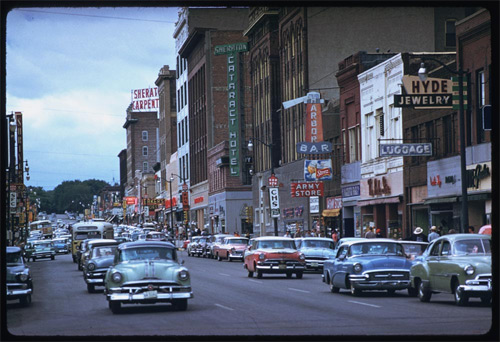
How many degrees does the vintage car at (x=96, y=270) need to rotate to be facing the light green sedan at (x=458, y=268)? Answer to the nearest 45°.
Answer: approximately 45° to its left

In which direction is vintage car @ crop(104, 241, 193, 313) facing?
toward the camera

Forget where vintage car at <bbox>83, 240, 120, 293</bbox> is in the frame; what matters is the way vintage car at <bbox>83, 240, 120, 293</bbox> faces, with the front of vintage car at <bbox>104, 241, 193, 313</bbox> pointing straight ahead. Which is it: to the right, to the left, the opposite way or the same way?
the same way

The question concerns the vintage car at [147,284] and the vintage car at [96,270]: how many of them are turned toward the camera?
2

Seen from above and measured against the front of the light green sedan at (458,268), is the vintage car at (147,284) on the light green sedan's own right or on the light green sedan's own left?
on the light green sedan's own right

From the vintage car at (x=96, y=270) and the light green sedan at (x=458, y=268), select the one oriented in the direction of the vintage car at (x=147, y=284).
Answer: the vintage car at (x=96, y=270)

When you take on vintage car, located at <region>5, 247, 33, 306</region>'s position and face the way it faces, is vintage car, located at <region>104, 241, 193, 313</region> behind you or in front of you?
in front

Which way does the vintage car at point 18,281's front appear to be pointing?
toward the camera

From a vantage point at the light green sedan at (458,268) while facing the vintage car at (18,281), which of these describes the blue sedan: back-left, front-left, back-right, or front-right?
front-right

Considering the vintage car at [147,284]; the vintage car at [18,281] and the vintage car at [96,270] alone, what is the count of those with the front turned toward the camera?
3

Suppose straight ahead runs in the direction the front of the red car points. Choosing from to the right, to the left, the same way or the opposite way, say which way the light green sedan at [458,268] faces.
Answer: the same way

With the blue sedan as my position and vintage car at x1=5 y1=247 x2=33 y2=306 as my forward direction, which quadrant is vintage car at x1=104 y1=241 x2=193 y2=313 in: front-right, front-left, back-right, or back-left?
front-left

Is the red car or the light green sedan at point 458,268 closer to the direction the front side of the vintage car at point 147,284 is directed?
the light green sedan

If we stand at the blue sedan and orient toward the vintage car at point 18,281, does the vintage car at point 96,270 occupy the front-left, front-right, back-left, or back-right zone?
front-right
